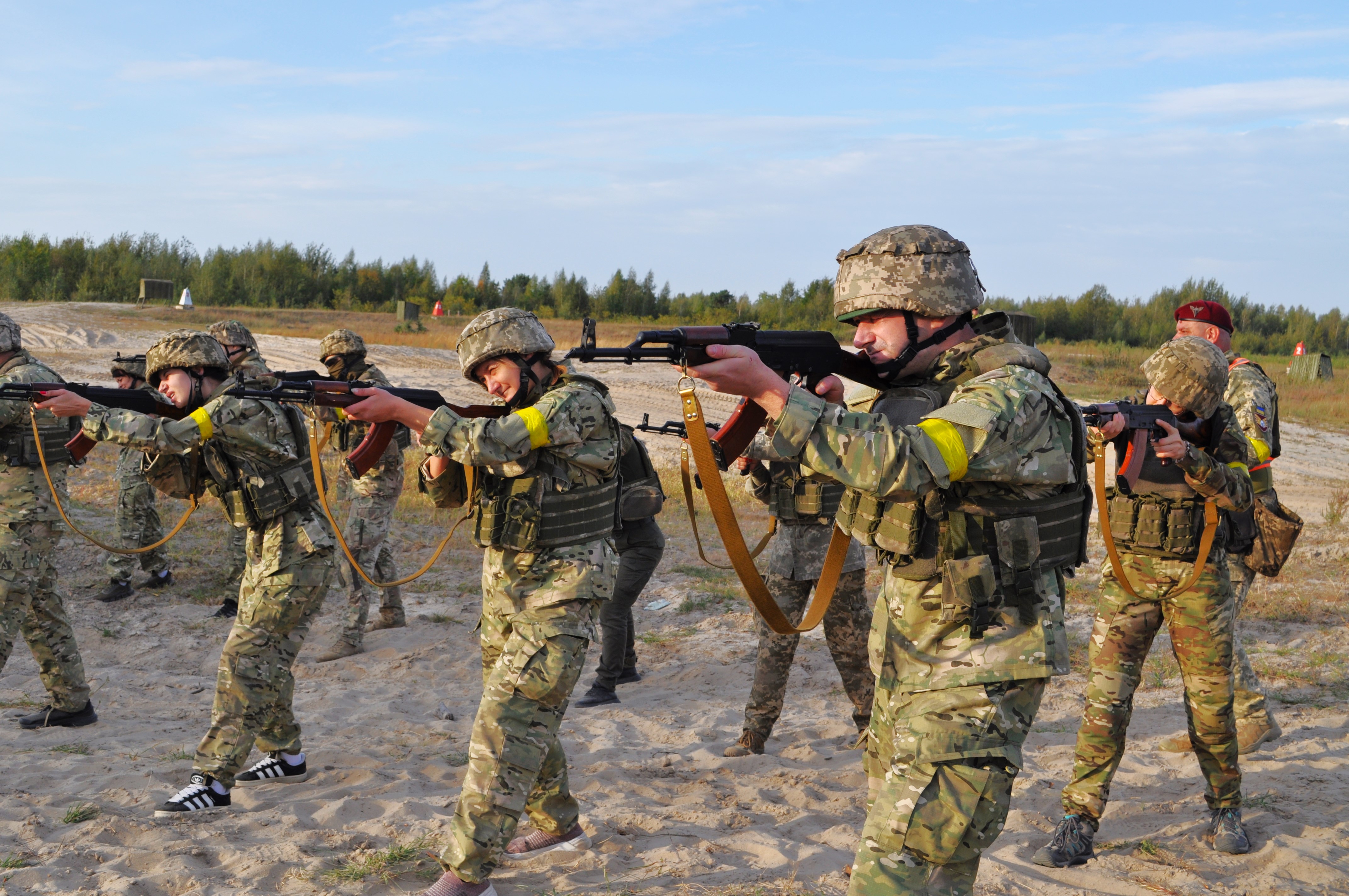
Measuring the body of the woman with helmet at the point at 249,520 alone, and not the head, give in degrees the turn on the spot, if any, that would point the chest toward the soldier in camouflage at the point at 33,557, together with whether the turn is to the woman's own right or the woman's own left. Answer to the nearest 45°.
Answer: approximately 45° to the woman's own right

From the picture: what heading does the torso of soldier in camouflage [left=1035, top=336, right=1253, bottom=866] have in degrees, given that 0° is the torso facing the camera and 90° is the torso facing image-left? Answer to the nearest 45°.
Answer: approximately 45°

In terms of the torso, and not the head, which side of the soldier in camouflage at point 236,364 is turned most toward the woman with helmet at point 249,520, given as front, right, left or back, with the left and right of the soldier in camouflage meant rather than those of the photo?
left

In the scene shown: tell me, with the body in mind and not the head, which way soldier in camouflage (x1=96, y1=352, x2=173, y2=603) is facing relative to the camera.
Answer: to the viewer's left

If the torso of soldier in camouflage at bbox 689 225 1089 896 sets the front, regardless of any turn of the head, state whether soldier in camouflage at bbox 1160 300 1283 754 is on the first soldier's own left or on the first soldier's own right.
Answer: on the first soldier's own right

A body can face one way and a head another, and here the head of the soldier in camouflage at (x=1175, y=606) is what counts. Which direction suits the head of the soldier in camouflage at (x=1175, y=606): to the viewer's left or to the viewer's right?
to the viewer's left

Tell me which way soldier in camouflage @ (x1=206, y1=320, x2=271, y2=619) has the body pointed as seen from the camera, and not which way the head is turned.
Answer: to the viewer's left

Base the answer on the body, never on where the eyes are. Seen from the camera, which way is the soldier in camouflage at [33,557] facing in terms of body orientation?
to the viewer's left

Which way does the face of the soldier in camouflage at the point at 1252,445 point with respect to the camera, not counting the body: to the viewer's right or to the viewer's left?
to the viewer's left

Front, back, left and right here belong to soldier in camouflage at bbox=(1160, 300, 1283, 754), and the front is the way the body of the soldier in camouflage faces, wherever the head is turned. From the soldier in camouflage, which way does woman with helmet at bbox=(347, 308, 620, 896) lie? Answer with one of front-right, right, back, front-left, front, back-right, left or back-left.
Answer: front-left

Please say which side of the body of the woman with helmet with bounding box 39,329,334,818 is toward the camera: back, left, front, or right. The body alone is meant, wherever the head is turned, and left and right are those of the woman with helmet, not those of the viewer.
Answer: left

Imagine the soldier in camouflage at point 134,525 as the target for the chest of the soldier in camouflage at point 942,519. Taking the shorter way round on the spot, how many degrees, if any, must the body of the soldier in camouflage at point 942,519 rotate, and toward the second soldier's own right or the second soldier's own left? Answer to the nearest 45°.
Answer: approximately 45° to the second soldier's own right

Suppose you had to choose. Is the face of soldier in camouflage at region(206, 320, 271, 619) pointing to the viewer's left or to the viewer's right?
to the viewer's left
